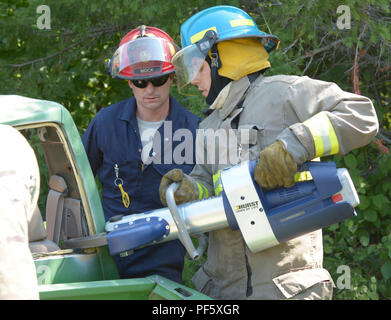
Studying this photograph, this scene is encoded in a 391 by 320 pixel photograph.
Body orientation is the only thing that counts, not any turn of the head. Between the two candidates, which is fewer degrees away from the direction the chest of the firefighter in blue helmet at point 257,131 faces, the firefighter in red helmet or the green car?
the green car

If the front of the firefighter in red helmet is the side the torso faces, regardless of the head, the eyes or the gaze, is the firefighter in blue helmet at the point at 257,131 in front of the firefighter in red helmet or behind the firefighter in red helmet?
in front

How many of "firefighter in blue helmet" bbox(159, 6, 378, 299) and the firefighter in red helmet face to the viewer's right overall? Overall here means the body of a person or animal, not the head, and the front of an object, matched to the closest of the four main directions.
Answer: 0

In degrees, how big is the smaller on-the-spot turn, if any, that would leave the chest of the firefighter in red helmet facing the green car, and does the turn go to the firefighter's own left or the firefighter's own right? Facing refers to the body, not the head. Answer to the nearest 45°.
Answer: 0° — they already face it

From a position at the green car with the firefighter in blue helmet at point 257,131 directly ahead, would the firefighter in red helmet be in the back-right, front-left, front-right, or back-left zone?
front-left

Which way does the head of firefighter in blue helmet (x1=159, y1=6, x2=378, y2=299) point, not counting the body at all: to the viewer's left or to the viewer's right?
to the viewer's left

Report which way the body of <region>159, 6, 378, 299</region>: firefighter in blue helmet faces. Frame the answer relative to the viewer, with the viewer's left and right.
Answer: facing the viewer and to the left of the viewer

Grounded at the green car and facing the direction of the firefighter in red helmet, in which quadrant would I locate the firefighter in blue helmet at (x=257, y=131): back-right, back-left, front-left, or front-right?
front-right

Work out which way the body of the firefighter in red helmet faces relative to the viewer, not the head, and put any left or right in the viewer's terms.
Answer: facing the viewer
